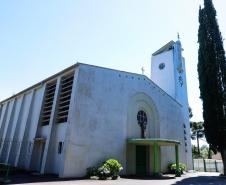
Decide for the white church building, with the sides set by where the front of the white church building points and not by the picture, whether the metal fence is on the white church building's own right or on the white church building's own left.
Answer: on the white church building's own left

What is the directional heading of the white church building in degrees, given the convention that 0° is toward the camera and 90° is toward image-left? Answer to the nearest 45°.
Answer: approximately 315°
